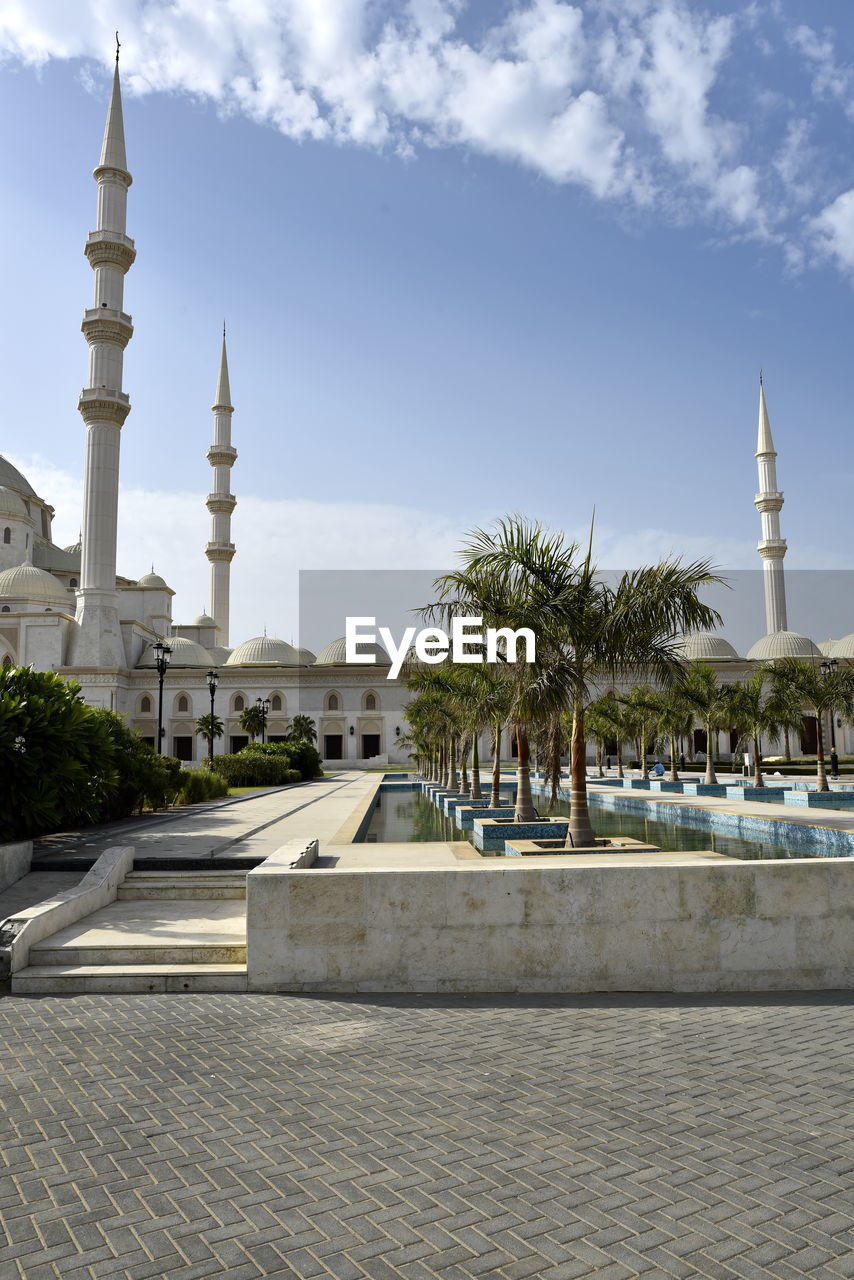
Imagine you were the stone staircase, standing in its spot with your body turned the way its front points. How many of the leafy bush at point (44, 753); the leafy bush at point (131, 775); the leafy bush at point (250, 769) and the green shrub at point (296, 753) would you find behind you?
4

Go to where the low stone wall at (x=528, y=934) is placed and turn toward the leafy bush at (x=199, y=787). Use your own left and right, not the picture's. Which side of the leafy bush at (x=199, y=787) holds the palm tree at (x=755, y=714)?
right

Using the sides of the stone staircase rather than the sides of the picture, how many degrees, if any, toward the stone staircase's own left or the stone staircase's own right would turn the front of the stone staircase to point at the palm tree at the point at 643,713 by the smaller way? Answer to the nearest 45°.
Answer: approximately 135° to the stone staircase's own left

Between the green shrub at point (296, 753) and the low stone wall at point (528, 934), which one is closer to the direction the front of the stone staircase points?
the low stone wall

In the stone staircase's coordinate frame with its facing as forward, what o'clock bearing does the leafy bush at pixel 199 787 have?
The leafy bush is roughly at 6 o'clock from the stone staircase.

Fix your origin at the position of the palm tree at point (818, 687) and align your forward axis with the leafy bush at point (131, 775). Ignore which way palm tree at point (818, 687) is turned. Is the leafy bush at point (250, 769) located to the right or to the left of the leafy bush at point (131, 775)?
right

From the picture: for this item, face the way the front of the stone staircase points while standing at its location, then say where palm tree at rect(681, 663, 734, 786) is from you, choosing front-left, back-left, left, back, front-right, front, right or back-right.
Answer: back-left

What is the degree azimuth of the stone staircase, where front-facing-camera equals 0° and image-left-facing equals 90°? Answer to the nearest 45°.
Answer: approximately 0°

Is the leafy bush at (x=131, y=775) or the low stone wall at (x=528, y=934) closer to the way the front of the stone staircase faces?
the low stone wall

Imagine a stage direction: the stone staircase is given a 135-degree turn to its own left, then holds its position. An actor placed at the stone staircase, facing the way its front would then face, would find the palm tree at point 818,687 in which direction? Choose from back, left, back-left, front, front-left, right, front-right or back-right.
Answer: front
